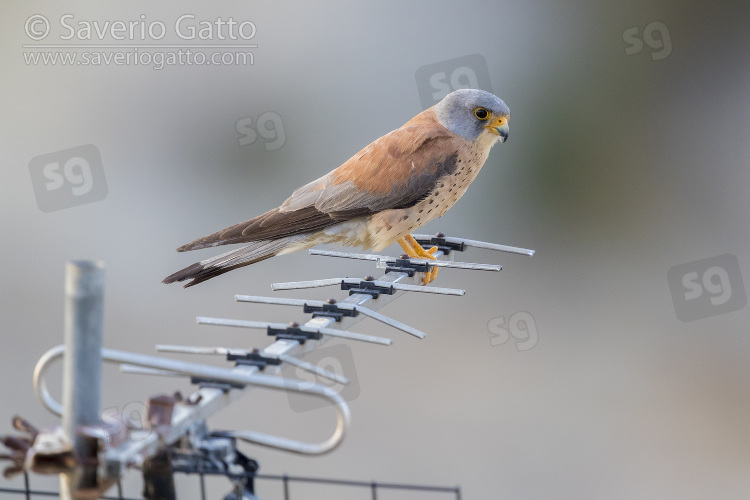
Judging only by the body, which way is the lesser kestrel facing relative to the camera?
to the viewer's right
